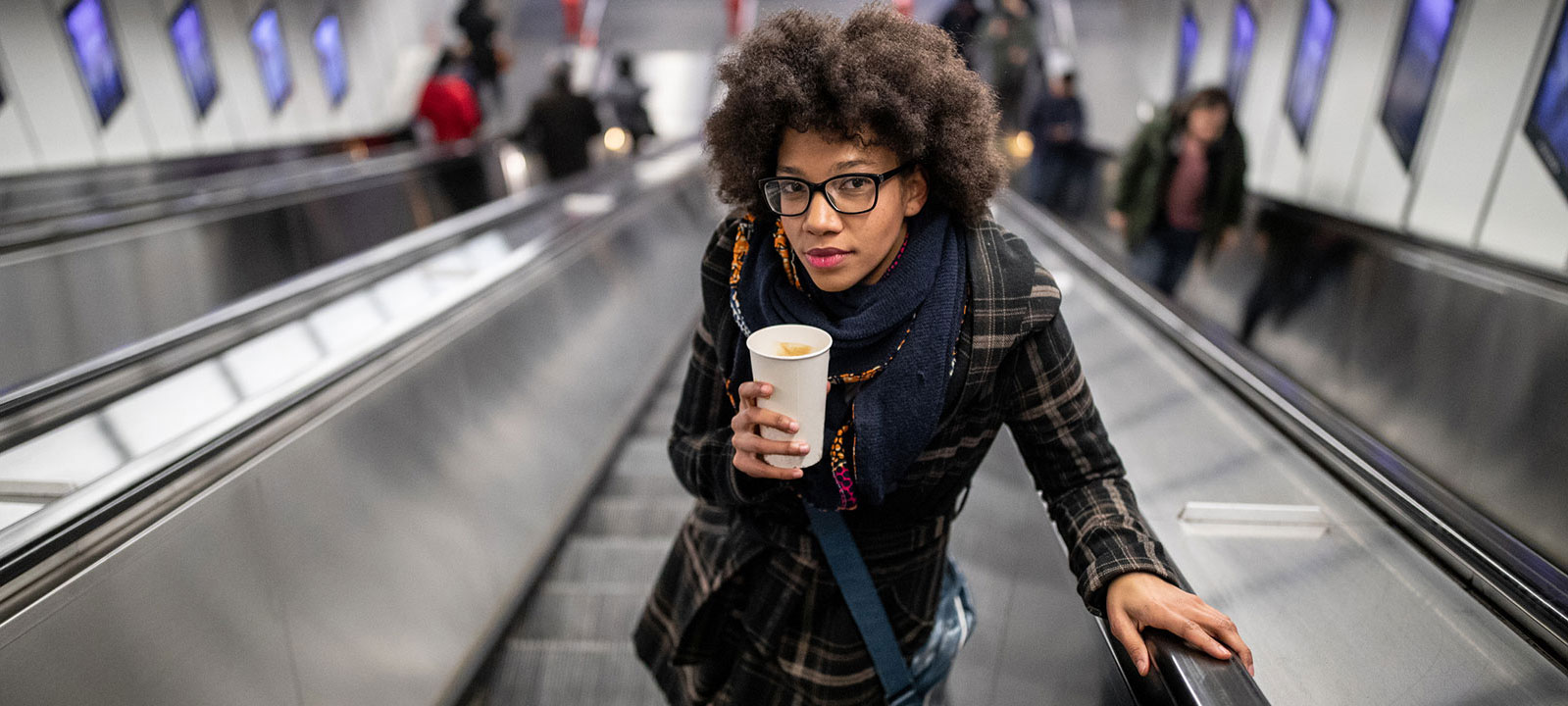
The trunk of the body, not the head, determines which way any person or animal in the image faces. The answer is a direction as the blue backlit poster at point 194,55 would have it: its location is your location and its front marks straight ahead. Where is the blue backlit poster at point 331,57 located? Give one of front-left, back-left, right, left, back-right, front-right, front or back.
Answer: left

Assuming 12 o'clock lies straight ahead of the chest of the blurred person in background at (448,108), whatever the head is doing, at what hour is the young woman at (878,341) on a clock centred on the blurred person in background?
The young woman is roughly at 6 o'clock from the blurred person in background.

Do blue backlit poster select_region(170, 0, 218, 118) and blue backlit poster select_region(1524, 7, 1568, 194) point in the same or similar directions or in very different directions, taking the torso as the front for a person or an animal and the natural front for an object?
very different directions

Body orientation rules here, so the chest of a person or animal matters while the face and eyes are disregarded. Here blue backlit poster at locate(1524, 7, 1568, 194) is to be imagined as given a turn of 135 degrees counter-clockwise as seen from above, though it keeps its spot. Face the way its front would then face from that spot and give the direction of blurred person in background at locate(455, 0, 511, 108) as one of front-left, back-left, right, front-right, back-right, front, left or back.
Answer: back

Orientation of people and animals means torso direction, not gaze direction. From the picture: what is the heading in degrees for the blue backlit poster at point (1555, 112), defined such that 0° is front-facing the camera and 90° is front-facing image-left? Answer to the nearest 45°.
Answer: approximately 45°

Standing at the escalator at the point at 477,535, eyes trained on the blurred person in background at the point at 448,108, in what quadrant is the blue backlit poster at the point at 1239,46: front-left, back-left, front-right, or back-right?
front-right

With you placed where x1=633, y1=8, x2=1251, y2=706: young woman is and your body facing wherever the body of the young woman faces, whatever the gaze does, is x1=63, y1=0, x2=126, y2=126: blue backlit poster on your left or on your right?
on your right

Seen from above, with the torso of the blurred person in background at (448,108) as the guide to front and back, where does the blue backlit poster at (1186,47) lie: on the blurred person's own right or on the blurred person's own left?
on the blurred person's own right

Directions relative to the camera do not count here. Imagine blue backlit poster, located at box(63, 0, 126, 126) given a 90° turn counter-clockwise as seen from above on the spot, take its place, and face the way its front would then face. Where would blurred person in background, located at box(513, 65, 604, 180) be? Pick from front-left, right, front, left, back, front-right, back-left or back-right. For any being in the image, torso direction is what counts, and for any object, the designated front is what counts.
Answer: right

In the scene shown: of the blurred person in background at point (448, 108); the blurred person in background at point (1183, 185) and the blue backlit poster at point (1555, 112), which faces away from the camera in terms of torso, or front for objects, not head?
the blurred person in background at point (448, 108)

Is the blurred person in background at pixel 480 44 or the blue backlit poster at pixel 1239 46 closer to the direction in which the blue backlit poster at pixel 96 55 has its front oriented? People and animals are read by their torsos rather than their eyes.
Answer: the blue backlit poster

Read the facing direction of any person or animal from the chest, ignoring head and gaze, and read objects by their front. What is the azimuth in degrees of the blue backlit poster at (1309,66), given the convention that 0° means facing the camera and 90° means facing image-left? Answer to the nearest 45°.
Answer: approximately 45°

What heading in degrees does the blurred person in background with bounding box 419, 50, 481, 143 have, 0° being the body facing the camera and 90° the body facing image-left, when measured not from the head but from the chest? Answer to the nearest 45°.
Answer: approximately 180°

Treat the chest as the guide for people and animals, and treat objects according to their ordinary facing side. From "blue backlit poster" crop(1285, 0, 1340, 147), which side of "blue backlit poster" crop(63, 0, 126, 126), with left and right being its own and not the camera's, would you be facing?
front

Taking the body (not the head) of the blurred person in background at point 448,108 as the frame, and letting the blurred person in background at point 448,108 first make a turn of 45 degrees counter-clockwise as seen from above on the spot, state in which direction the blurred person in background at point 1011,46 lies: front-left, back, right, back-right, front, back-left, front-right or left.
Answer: back-right
